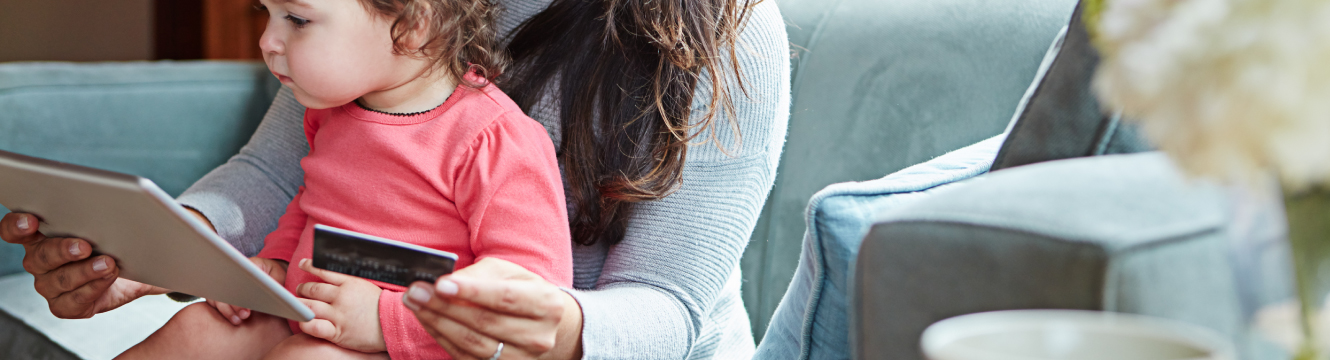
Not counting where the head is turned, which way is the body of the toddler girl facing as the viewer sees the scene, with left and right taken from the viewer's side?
facing the viewer and to the left of the viewer

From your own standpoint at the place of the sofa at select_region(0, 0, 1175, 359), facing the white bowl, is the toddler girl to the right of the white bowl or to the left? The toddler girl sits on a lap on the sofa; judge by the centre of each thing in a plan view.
right

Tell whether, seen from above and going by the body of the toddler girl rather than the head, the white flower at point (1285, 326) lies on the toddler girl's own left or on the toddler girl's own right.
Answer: on the toddler girl's own left

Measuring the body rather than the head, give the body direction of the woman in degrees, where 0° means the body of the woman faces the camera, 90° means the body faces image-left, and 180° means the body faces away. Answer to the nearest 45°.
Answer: approximately 45°

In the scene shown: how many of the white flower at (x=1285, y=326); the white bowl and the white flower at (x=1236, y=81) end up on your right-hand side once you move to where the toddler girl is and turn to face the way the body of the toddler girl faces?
0

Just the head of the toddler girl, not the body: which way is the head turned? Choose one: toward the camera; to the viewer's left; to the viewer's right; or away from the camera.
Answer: to the viewer's left

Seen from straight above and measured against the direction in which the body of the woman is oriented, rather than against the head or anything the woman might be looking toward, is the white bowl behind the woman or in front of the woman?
in front

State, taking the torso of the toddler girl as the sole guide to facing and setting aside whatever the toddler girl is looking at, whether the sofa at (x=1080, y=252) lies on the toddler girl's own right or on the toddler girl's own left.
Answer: on the toddler girl's own left

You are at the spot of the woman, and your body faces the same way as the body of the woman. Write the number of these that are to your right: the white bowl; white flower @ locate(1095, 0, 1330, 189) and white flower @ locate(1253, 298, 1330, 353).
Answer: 0

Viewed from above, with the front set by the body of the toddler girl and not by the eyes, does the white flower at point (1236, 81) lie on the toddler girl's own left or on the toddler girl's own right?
on the toddler girl's own left
